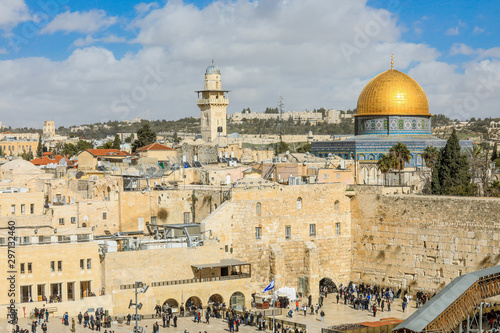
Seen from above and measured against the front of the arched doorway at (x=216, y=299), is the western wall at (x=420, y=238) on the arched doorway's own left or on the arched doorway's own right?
on the arched doorway's own left

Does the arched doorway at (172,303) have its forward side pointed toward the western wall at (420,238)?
no

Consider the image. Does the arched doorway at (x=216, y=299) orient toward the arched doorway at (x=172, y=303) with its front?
no

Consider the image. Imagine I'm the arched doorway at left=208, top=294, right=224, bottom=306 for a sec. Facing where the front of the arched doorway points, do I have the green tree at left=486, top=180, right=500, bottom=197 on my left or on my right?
on my left

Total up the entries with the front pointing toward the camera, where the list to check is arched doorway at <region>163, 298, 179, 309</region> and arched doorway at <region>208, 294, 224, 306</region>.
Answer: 2

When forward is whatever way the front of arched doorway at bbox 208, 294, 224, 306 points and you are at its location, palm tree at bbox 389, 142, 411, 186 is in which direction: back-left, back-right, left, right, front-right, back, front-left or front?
back-left

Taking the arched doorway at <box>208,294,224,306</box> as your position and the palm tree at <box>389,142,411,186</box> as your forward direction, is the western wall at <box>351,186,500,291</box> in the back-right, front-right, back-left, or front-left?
front-right

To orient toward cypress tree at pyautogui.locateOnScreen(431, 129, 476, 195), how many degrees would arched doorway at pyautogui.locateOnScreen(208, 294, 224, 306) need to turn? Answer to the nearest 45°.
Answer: approximately 135° to its left

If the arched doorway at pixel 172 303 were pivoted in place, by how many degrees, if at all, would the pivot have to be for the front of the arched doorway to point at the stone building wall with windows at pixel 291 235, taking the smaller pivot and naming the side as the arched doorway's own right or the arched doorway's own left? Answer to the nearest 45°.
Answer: approximately 135° to the arched doorway's own left

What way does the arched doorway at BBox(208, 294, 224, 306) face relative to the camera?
toward the camera

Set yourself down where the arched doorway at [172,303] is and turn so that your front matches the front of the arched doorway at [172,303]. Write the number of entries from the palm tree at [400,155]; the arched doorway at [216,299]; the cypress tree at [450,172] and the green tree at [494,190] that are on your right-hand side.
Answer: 0

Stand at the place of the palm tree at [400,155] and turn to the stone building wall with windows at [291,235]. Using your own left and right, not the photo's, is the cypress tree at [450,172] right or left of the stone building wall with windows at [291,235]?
left

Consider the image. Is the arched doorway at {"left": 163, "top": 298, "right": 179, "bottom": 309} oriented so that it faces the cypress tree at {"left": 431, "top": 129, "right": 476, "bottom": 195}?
no

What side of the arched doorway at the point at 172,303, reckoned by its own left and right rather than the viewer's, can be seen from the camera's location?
front

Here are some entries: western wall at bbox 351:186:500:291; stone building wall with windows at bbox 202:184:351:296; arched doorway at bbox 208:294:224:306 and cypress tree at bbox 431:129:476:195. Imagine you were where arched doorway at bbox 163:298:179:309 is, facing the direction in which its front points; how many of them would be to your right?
0

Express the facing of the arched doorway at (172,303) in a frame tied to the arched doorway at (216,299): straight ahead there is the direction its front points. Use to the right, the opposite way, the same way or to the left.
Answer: the same way

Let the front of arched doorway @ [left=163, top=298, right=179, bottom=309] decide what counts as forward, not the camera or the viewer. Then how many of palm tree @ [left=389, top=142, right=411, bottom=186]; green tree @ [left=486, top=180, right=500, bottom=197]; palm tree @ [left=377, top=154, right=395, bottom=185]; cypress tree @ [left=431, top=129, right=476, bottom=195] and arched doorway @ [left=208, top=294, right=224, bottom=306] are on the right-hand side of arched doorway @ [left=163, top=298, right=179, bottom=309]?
0
